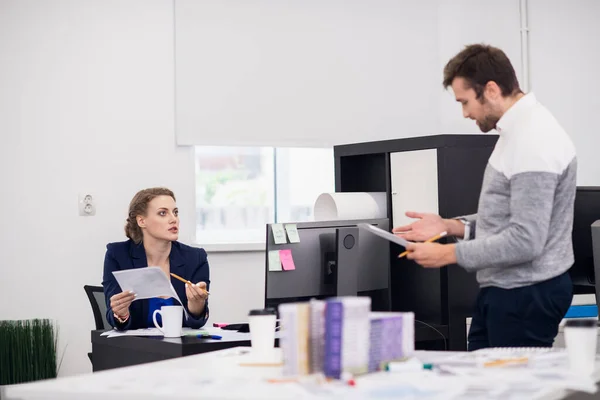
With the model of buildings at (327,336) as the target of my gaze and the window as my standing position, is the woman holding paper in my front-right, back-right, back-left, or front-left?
front-right

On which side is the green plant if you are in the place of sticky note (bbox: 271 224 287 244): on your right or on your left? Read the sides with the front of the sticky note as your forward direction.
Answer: on your right

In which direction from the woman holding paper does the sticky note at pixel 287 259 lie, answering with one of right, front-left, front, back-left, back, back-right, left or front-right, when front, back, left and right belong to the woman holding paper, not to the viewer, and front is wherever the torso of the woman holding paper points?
front-left

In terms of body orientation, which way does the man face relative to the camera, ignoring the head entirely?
to the viewer's left

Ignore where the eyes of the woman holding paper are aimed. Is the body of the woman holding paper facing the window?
no

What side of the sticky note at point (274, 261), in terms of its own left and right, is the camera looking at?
front

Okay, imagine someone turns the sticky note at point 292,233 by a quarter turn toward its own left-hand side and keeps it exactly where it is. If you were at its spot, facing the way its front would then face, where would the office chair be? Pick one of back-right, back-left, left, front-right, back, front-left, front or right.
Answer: back-left

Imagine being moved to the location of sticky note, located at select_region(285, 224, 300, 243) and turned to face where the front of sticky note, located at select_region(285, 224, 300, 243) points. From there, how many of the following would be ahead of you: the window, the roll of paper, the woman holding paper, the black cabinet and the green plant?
0

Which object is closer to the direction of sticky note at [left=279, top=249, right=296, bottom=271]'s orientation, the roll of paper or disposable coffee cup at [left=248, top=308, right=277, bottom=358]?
the disposable coffee cup

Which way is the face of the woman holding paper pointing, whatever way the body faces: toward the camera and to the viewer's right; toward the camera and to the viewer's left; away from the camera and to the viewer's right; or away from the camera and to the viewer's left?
toward the camera and to the viewer's right

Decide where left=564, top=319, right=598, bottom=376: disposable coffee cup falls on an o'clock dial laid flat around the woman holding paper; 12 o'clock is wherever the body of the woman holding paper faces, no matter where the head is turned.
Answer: The disposable coffee cup is roughly at 11 o'clock from the woman holding paper.

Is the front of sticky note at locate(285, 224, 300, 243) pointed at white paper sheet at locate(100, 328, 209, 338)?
no

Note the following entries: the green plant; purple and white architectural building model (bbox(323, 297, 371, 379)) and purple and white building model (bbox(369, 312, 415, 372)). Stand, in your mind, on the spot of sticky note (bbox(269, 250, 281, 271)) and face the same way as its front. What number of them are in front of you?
2

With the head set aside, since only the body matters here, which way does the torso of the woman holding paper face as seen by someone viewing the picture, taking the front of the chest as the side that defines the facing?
toward the camera

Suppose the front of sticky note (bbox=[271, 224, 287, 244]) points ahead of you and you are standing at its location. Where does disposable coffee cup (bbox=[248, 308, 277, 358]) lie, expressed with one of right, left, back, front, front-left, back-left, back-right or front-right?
front

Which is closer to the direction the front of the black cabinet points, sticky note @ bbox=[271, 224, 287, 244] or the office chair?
the sticky note

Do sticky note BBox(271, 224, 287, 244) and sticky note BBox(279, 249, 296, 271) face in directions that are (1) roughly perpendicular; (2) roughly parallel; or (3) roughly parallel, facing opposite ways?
roughly parallel

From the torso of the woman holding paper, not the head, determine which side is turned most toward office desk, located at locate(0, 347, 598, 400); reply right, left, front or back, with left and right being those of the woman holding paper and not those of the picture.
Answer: front

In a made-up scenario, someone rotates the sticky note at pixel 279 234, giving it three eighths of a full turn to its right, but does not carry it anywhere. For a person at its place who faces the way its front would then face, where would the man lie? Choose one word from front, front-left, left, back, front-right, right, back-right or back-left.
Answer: back

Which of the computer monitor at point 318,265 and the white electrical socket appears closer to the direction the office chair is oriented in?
the computer monitor

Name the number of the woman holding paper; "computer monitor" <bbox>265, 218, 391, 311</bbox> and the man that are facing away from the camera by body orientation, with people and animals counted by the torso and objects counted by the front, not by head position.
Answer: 1

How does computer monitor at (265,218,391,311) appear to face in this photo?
away from the camera

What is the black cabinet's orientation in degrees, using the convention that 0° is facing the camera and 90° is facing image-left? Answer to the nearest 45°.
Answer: approximately 45°
